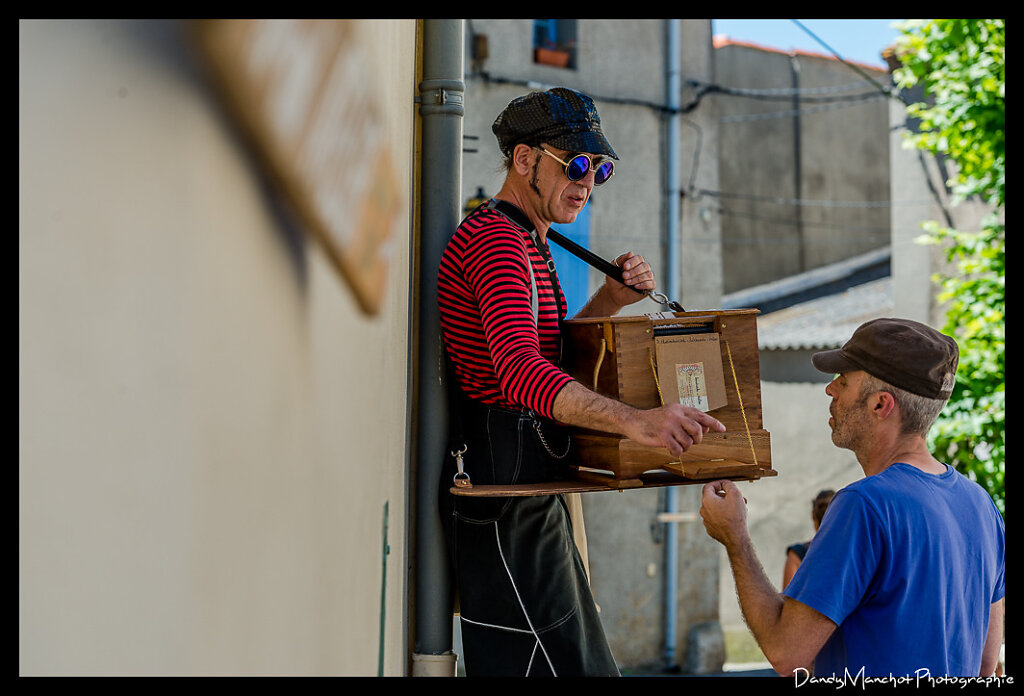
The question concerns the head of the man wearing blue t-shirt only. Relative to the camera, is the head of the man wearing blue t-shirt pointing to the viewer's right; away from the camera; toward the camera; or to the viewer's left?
to the viewer's left

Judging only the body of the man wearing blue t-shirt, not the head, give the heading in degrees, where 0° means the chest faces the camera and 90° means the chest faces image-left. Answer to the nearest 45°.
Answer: approximately 135°

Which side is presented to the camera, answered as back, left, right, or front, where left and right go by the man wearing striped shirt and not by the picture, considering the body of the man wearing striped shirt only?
right

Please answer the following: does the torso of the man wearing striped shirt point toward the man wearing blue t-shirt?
yes

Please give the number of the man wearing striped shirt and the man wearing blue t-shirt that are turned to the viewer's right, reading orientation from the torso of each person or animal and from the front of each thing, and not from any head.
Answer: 1

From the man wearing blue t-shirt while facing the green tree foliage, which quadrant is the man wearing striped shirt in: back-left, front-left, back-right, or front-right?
front-left
